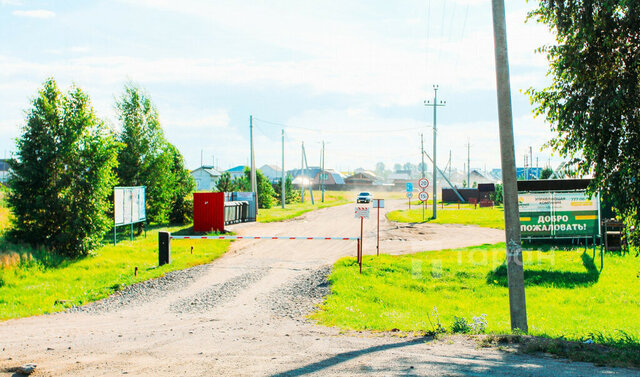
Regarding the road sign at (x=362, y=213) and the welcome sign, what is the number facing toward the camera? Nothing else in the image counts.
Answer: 2

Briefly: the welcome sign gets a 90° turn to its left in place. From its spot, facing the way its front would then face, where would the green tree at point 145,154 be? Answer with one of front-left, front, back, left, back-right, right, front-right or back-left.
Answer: back

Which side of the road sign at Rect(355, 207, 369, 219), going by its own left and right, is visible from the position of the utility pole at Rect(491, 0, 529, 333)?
front

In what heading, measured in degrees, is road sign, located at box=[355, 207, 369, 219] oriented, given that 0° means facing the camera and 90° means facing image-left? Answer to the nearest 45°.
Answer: approximately 0°

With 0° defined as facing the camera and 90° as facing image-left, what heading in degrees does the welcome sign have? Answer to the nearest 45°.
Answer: approximately 0°

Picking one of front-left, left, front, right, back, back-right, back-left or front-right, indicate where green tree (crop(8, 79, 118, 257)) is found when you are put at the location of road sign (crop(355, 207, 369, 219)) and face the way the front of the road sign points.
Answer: right

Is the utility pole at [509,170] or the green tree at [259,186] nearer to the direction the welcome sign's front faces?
the utility pole

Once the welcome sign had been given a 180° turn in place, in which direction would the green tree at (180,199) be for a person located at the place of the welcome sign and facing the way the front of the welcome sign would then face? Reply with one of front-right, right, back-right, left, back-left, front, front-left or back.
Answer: left

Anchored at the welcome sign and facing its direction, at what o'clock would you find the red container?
The red container is roughly at 3 o'clock from the welcome sign.

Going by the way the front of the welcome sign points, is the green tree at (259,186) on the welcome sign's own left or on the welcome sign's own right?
on the welcome sign's own right

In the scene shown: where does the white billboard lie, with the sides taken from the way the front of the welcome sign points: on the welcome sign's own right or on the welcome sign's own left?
on the welcome sign's own right
